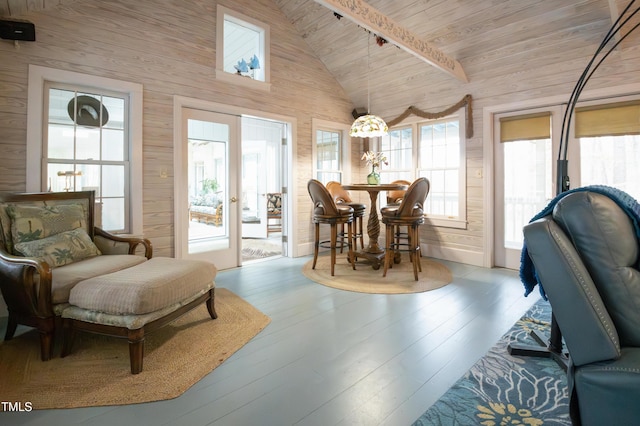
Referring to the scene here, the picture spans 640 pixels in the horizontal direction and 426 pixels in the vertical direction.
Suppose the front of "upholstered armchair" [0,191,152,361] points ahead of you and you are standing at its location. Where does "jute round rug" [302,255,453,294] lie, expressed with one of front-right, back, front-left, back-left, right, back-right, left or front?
front-left

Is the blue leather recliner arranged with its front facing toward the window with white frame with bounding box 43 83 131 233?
no

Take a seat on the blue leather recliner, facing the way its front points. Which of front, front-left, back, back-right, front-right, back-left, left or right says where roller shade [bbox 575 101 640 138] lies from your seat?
back-left

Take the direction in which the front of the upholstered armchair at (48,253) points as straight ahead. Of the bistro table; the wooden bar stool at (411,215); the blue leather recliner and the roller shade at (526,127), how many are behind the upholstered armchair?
0

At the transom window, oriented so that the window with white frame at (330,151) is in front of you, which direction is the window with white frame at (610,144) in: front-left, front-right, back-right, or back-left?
front-right

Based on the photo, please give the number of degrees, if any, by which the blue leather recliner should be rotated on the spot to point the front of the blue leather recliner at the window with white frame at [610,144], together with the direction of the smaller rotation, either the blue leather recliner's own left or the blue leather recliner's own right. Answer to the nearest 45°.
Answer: approximately 135° to the blue leather recliner's own left

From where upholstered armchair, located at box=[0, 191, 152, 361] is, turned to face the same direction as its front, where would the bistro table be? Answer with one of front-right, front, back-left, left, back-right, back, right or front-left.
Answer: front-left

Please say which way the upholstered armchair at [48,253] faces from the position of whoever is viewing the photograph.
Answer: facing the viewer and to the right of the viewer

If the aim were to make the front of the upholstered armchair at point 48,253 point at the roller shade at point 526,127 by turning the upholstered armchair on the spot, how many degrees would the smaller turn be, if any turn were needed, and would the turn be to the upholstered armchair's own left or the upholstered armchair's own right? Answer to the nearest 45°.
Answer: approximately 45° to the upholstered armchair's own left

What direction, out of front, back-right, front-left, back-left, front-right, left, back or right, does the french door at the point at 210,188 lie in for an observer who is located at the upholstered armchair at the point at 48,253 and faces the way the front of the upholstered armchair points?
left

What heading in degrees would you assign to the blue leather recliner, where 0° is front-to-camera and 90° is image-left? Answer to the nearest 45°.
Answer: approximately 315°

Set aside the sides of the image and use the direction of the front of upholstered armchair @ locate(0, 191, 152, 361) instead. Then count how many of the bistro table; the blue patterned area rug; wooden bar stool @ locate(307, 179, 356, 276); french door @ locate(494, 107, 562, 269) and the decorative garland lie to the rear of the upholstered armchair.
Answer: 0
